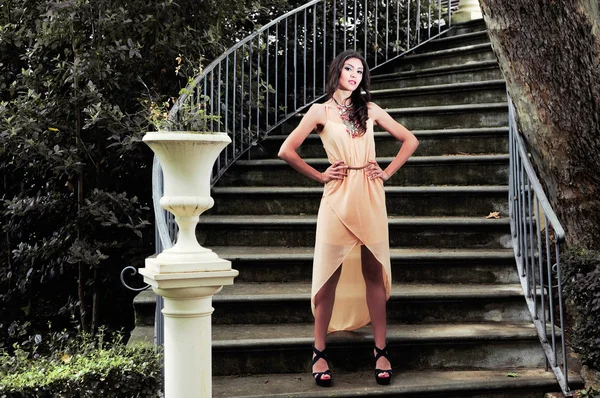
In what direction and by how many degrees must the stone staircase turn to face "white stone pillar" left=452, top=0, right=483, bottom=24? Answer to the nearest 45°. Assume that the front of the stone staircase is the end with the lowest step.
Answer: approximately 180°

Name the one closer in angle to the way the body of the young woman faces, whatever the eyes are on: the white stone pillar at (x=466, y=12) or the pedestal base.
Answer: the pedestal base

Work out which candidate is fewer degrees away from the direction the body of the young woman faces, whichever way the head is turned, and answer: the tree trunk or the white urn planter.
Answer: the white urn planter

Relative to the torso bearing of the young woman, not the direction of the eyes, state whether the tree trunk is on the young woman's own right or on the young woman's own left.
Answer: on the young woman's own left

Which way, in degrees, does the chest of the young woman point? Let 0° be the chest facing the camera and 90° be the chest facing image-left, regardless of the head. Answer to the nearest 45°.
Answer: approximately 0°

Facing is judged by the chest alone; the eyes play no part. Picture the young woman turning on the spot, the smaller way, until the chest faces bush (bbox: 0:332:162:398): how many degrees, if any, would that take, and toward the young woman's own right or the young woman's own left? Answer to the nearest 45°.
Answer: approximately 45° to the young woman's own right
